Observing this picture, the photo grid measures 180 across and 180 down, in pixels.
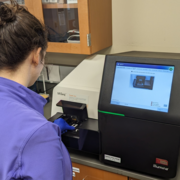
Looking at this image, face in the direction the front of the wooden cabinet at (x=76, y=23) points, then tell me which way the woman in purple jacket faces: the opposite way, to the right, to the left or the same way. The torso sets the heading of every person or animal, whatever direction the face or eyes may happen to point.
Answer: the opposite way

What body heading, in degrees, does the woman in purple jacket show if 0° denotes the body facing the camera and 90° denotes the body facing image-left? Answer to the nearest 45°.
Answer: approximately 225°

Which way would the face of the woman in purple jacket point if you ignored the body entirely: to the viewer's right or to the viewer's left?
to the viewer's right

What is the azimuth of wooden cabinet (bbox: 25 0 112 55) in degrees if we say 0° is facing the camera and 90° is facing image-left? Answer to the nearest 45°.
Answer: approximately 45°

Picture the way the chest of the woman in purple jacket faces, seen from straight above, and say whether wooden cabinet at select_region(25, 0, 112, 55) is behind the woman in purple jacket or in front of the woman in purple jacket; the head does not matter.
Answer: in front

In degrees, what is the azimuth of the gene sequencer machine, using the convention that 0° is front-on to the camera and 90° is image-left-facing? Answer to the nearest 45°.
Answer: approximately 45°

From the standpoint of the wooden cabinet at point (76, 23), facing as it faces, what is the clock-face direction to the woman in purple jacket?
The woman in purple jacket is roughly at 11 o'clock from the wooden cabinet.
